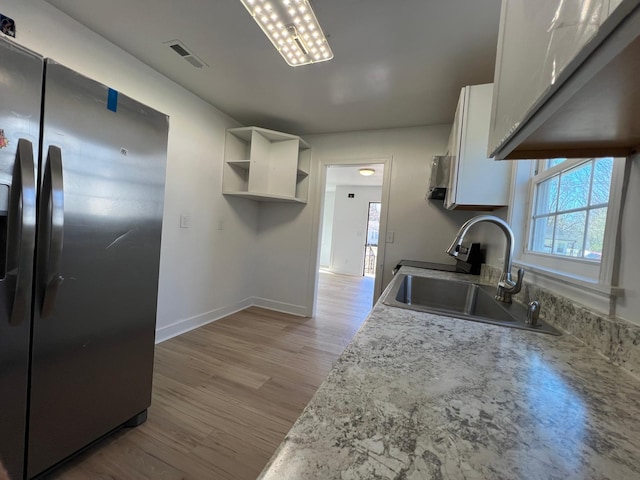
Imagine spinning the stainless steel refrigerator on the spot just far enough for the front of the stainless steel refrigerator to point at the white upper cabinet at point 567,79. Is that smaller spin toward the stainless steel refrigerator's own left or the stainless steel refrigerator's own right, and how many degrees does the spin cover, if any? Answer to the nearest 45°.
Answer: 0° — it already faces it

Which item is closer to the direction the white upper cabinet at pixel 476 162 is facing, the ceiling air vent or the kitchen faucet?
the ceiling air vent

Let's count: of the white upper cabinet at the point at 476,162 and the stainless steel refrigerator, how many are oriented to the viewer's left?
1

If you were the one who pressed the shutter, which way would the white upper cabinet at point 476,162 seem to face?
facing to the left of the viewer

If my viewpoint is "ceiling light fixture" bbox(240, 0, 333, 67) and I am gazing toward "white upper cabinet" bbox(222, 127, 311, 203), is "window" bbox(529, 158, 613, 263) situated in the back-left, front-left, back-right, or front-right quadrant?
back-right

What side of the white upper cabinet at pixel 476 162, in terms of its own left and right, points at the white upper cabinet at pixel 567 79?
left

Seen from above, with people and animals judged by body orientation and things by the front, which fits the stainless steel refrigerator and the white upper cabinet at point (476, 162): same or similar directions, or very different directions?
very different directions

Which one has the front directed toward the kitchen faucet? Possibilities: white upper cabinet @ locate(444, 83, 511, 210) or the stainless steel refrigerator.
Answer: the stainless steel refrigerator

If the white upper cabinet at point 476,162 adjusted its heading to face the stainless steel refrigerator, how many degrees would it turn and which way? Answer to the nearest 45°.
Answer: approximately 45° to its left

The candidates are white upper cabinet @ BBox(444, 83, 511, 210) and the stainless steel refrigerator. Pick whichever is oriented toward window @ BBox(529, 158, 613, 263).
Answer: the stainless steel refrigerator
